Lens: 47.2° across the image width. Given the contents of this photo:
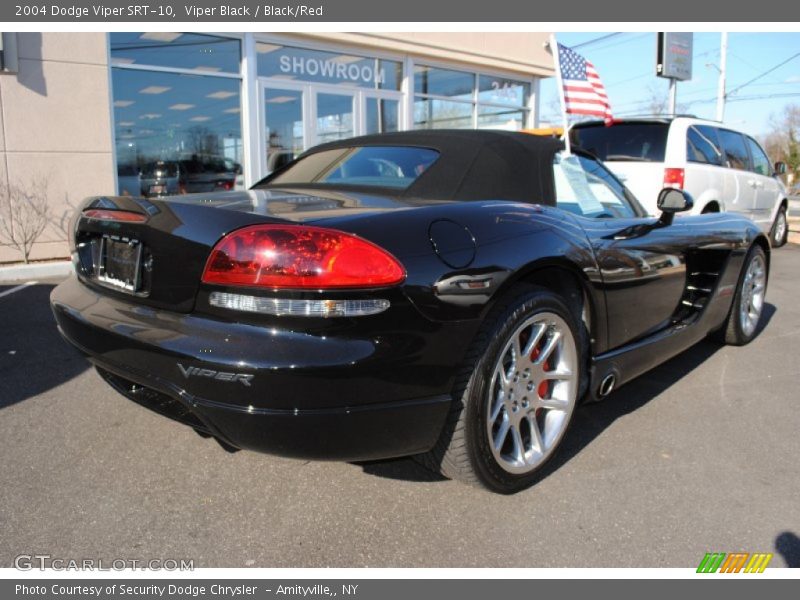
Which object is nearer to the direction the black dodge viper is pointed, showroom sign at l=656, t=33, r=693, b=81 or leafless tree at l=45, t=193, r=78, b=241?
the showroom sign

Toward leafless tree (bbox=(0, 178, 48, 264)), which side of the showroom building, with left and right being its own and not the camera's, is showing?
right

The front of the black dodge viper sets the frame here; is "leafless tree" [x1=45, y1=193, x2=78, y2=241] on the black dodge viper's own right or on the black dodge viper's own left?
on the black dodge viper's own left

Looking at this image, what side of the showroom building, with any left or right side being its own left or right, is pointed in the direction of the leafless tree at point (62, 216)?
right

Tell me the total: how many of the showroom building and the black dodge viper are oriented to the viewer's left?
0

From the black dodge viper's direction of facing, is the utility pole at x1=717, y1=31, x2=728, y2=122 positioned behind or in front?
in front

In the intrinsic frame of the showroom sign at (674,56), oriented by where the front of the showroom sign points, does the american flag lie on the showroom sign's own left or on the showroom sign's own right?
on the showroom sign's own right

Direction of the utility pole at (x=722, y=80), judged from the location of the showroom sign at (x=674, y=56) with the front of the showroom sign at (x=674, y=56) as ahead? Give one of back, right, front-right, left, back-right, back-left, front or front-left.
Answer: back-left

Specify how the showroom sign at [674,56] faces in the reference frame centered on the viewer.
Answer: facing the viewer and to the right of the viewer

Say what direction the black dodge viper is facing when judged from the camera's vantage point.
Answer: facing away from the viewer and to the right of the viewer

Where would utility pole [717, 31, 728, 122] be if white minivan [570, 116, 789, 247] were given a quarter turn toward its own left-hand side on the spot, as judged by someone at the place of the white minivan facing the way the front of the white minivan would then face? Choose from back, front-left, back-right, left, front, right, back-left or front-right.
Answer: front-right

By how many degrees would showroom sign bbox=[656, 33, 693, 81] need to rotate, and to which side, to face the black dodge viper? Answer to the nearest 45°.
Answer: approximately 45° to its right

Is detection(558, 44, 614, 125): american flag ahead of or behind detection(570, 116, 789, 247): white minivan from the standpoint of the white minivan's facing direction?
behind

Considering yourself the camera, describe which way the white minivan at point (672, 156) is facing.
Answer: facing away from the viewer and to the right of the viewer
